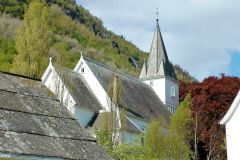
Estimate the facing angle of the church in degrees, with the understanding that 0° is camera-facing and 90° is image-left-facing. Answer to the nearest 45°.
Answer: approximately 225°

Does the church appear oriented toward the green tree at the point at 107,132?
no

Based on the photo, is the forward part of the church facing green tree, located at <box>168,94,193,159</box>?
no

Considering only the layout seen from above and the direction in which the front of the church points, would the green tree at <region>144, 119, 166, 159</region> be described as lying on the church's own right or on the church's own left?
on the church's own right
